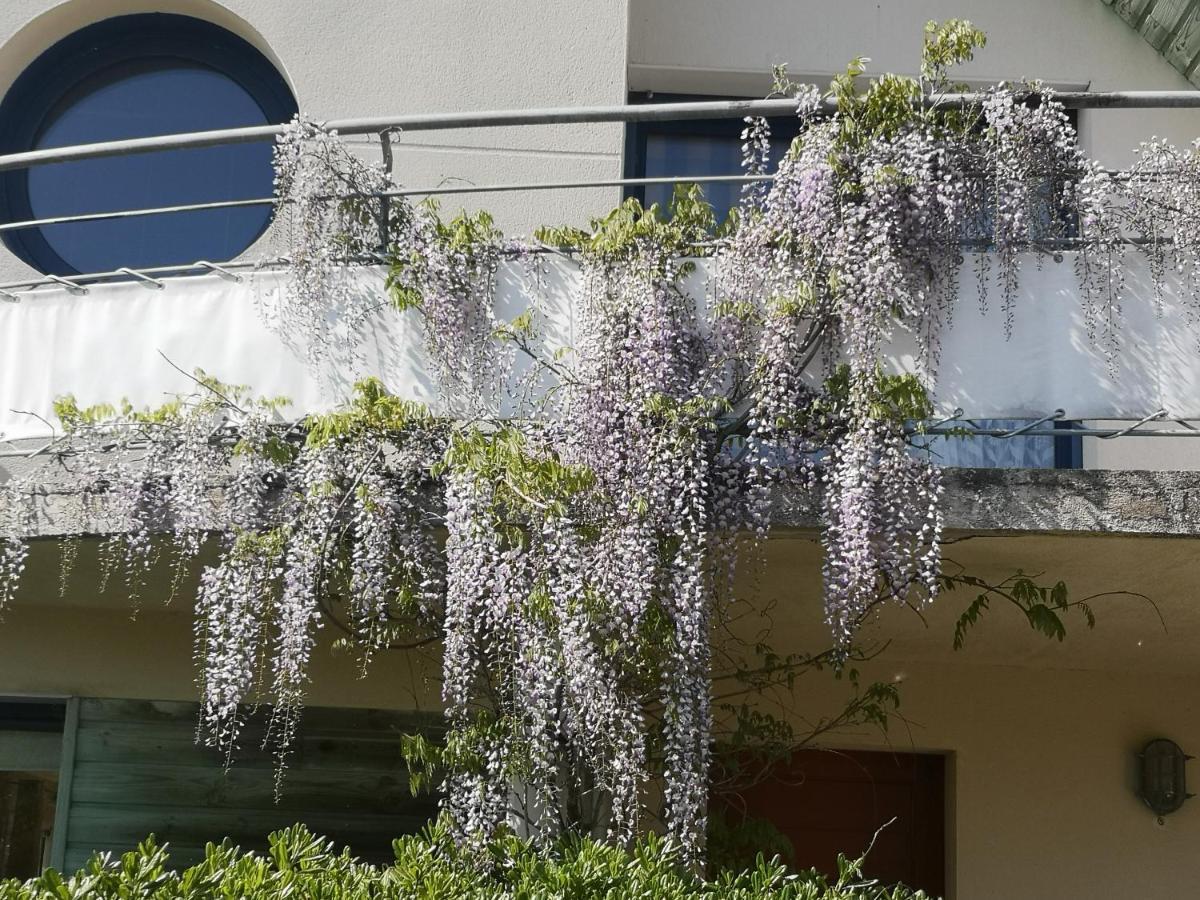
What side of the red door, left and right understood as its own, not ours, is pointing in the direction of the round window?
right

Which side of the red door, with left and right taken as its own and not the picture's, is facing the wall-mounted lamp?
left

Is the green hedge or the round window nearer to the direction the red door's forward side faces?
the green hedge

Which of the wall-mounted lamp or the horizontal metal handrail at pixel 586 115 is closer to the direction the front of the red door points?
the horizontal metal handrail

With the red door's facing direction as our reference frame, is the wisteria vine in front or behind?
in front

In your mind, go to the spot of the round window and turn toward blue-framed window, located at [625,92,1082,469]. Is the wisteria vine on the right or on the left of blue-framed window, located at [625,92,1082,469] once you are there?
right

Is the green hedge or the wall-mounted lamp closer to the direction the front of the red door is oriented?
the green hedge

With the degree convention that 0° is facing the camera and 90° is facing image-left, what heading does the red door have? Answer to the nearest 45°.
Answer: approximately 0°

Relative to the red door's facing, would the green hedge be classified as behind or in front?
in front
